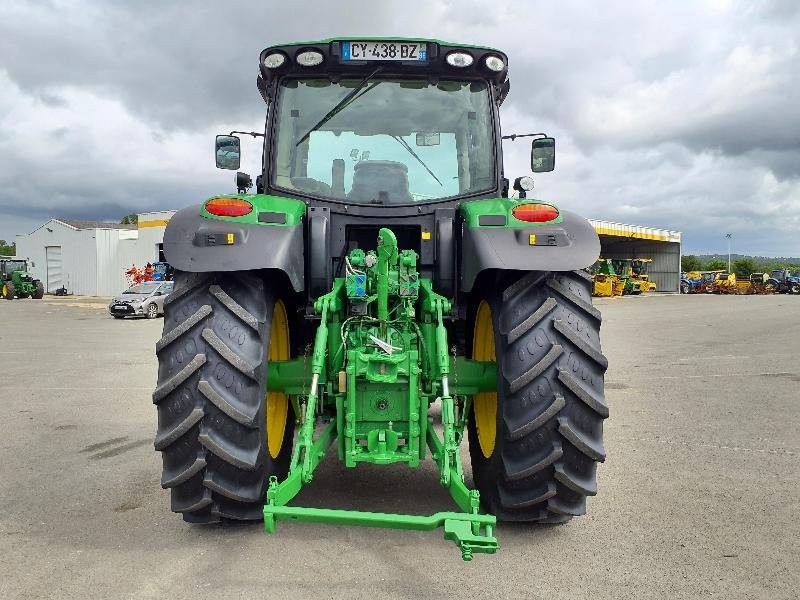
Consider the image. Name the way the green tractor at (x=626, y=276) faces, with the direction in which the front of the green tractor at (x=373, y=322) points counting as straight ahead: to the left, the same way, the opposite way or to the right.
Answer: the opposite way

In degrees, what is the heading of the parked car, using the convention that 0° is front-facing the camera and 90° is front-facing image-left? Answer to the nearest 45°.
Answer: approximately 45°

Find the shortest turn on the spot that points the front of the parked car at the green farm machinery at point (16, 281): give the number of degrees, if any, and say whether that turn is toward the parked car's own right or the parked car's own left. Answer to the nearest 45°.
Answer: approximately 135° to the parked car's own right

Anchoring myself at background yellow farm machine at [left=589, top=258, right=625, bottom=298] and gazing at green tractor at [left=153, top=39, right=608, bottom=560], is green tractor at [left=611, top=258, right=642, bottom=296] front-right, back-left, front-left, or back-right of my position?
back-left

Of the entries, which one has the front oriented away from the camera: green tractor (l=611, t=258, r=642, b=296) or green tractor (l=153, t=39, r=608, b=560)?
green tractor (l=153, t=39, r=608, b=560)

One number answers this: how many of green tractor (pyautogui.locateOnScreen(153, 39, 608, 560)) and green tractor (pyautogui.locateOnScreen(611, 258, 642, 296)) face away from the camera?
1

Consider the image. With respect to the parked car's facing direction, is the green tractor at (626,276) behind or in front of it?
behind

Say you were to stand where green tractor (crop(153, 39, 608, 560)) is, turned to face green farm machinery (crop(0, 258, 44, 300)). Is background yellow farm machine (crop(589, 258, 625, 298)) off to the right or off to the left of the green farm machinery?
right

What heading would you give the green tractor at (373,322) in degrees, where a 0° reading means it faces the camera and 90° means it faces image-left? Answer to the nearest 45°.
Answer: approximately 180°

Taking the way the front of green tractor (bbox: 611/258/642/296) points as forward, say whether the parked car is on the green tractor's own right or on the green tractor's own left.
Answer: on the green tractor's own right

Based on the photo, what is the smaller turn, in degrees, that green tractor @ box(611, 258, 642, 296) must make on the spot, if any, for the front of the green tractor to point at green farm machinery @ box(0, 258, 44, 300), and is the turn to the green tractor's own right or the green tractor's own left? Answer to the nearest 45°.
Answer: approximately 90° to the green tractor's own right

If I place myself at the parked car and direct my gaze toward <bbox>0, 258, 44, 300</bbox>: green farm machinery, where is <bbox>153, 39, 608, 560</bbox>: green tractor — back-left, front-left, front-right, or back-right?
back-left
